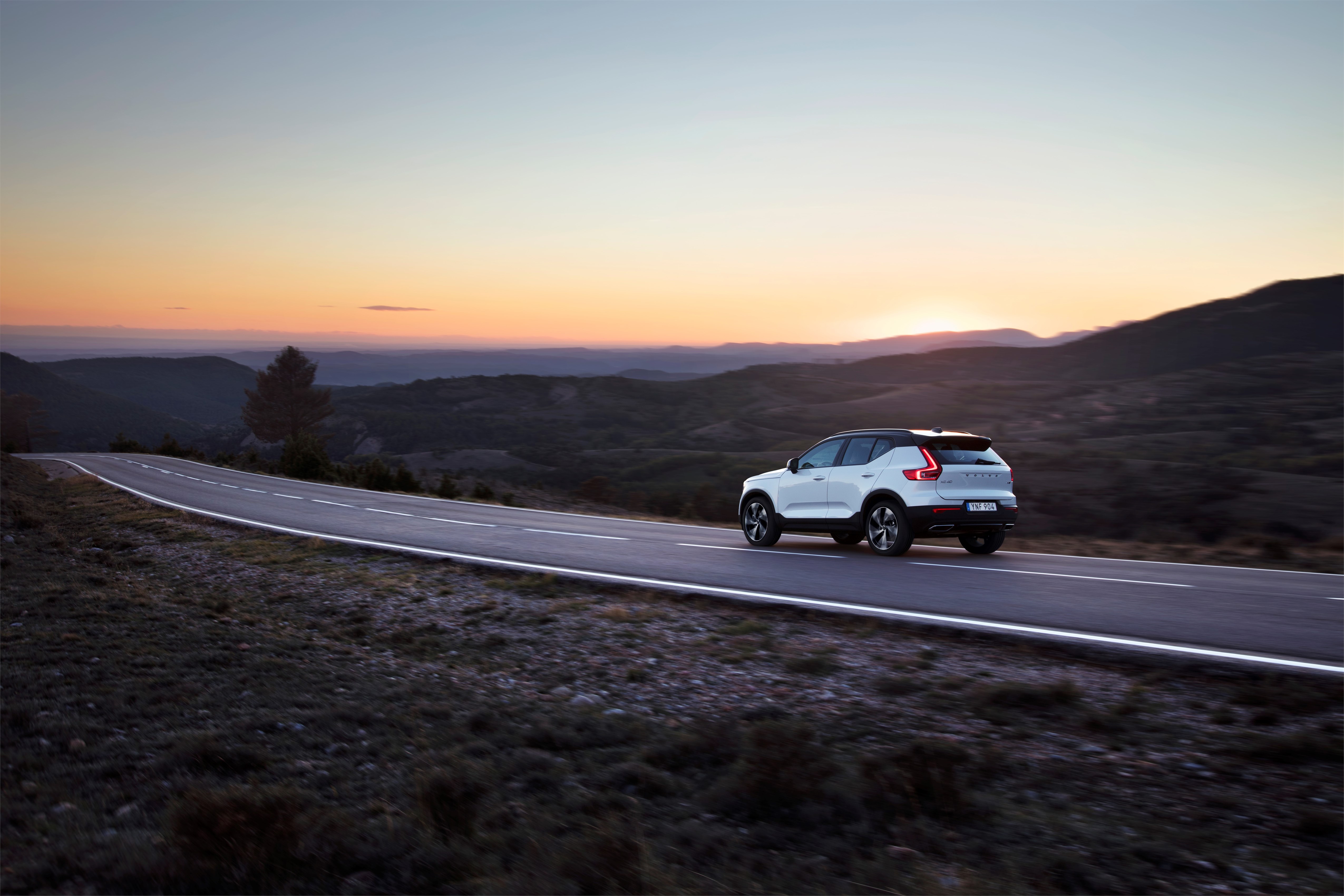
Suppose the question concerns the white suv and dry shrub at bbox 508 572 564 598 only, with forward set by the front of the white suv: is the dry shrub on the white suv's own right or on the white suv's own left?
on the white suv's own left

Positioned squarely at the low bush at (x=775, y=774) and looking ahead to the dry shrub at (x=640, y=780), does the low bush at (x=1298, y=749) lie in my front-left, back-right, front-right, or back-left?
back-right

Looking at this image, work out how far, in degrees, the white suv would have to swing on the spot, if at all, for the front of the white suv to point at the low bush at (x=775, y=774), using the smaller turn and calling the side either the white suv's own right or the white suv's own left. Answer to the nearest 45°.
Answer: approximately 135° to the white suv's own left

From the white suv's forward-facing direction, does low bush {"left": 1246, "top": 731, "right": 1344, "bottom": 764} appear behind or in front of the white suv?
behind

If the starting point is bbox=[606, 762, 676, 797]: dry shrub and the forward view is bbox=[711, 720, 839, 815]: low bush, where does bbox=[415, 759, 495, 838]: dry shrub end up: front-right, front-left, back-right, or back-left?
back-right

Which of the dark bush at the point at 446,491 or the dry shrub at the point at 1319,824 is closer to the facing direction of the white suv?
the dark bush

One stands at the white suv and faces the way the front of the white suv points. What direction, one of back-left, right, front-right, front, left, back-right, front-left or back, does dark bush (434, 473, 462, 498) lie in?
front

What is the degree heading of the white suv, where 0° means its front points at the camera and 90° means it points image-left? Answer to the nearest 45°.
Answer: approximately 135°

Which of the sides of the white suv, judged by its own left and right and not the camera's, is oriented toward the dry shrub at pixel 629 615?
left

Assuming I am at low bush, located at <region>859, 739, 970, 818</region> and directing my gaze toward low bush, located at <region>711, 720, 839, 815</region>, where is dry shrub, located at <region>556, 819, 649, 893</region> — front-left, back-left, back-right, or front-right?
front-left

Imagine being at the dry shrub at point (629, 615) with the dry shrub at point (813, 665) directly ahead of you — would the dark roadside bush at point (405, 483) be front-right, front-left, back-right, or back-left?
back-left

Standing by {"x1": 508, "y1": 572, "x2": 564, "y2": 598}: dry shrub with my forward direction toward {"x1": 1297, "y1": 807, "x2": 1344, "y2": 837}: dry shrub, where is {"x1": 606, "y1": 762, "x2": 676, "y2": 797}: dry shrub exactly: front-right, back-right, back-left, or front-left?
front-right

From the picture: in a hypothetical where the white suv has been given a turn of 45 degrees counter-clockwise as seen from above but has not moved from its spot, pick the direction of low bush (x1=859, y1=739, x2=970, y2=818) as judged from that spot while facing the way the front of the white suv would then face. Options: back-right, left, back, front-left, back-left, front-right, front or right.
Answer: left
